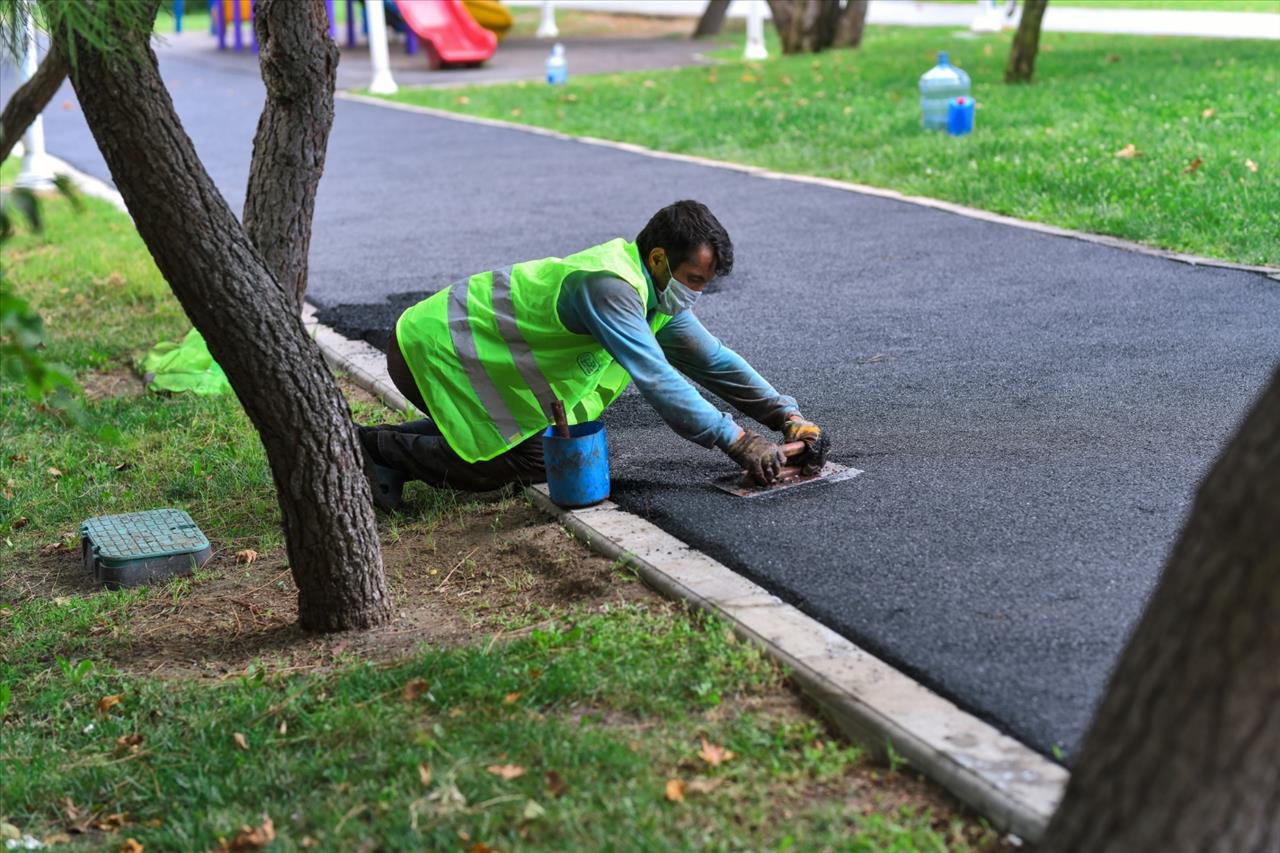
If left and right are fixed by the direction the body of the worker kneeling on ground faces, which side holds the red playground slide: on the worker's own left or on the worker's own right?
on the worker's own left

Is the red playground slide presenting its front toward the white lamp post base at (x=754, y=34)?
yes

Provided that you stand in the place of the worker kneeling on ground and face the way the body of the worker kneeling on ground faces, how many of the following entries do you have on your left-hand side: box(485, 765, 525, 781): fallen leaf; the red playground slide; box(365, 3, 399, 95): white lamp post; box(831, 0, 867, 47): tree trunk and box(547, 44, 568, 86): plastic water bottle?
4

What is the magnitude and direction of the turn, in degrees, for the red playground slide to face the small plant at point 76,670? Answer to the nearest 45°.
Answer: approximately 45° to its right

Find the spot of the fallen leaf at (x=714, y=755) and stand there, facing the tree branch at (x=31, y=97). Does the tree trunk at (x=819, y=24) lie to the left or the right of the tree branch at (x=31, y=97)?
right

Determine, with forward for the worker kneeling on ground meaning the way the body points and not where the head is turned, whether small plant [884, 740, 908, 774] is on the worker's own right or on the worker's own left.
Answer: on the worker's own right

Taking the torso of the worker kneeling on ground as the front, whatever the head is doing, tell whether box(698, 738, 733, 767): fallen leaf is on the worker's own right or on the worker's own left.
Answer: on the worker's own right

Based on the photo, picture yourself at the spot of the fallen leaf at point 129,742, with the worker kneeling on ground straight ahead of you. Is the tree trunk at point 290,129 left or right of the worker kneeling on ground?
left

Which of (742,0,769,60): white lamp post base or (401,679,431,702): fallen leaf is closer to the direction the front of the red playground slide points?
the white lamp post base

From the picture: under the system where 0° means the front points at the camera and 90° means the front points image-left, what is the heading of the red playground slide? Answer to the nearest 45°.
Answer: approximately 315°

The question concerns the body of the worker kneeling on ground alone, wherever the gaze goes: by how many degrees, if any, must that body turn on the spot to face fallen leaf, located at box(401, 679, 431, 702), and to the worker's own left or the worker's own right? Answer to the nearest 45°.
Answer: approximately 90° to the worker's own right

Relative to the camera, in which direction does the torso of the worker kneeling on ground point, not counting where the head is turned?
to the viewer's right

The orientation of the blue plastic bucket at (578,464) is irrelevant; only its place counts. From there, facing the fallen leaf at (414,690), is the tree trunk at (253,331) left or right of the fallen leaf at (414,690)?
right
